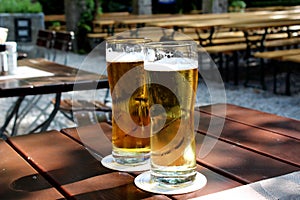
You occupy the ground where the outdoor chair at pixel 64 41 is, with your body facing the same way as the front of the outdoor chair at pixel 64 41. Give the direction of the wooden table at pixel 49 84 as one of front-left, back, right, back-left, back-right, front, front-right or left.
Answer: front-left

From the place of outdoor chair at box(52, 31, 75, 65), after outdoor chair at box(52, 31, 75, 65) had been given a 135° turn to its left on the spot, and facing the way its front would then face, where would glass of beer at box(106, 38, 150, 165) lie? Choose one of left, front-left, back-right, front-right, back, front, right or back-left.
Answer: right

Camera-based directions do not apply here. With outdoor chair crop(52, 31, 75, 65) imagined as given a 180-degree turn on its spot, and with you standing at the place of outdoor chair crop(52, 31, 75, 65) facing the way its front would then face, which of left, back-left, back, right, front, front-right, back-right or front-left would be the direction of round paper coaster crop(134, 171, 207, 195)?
back-right

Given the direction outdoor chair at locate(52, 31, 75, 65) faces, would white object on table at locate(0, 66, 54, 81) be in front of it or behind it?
in front

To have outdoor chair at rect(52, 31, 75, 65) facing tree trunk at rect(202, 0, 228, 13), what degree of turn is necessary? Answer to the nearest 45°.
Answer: approximately 180°

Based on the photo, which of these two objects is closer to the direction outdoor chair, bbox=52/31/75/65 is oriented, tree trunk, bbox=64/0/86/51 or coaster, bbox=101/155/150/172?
the coaster

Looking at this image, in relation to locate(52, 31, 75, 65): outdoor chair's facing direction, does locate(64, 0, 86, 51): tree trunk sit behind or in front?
behind

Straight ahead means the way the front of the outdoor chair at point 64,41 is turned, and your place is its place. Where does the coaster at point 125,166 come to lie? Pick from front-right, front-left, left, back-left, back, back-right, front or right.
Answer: front-left

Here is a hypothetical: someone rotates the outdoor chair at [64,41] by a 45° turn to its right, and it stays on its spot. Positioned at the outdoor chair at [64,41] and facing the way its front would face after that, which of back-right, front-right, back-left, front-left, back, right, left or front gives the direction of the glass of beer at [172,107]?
left

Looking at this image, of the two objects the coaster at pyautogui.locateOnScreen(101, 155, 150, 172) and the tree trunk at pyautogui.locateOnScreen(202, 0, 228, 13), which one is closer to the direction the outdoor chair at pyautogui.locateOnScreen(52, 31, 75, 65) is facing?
the coaster

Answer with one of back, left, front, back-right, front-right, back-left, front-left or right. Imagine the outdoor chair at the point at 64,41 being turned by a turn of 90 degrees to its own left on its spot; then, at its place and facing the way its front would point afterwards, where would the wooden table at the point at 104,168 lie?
front-right

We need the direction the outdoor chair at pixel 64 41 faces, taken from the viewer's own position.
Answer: facing the viewer and to the left of the viewer
